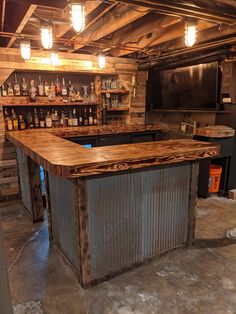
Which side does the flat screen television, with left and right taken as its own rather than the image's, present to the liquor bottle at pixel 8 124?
front

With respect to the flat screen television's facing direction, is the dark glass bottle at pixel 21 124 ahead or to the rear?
ahead

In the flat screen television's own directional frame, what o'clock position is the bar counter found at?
The bar counter is roughly at 11 o'clock from the flat screen television.

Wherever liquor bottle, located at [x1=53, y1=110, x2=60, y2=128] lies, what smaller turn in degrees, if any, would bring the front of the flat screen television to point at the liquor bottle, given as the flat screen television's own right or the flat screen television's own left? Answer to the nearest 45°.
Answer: approximately 45° to the flat screen television's own right

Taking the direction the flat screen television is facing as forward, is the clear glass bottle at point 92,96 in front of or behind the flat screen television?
in front

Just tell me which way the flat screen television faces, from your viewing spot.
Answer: facing the viewer and to the left of the viewer

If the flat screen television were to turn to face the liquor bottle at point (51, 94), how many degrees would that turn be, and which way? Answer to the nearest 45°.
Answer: approximately 45° to its right

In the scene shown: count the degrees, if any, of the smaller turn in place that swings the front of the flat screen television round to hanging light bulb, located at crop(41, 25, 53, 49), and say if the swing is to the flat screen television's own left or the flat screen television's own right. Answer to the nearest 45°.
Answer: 0° — it already faces it

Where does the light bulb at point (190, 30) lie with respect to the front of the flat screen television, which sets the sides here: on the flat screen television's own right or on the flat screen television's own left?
on the flat screen television's own left
